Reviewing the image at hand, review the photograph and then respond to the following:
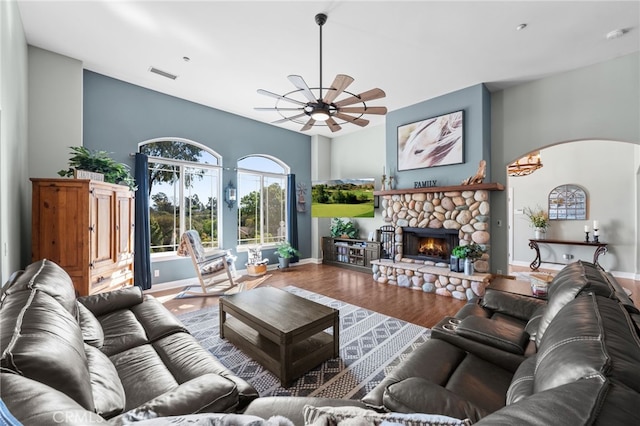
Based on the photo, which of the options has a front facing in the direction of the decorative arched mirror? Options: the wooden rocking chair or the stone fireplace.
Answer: the wooden rocking chair

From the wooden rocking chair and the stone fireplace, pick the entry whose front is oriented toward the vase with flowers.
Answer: the wooden rocking chair

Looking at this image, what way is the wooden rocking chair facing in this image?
to the viewer's right
